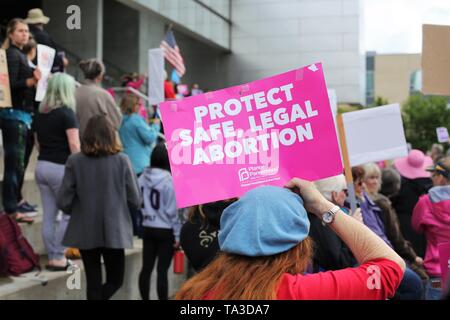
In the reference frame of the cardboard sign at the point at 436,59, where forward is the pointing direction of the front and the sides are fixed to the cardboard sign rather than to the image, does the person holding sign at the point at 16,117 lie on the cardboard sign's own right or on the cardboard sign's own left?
on the cardboard sign's own left

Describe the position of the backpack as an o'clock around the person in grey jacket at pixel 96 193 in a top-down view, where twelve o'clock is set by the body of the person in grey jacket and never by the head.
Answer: The backpack is roughly at 10 o'clock from the person in grey jacket.

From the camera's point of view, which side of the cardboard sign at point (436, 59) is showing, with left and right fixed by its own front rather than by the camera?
back

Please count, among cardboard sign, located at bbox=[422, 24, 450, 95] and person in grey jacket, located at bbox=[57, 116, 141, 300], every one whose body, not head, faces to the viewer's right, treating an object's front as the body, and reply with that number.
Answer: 0

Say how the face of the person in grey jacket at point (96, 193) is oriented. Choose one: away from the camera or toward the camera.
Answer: away from the camera

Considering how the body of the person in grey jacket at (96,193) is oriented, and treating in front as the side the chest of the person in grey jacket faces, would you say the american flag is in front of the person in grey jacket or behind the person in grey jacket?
in front

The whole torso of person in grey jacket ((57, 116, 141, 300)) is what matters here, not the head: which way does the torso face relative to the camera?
away from the camera

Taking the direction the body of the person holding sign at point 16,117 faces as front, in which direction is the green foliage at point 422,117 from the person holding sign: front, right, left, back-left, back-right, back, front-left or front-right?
front-left

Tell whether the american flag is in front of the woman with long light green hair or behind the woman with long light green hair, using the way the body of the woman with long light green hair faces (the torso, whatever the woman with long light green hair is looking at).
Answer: in front

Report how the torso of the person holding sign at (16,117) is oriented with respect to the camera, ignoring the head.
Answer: to the viewer's right

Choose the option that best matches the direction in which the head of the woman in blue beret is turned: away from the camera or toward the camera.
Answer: away from the camera

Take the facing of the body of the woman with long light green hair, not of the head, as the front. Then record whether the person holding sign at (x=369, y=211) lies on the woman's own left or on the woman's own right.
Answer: on the woman's own right

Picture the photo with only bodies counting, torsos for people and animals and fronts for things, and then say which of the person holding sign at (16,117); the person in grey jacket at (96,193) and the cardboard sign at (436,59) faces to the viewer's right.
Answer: the person holding sign

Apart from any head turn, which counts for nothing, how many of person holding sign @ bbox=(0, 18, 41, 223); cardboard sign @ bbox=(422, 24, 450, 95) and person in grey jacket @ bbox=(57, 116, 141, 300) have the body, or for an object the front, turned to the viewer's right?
1
